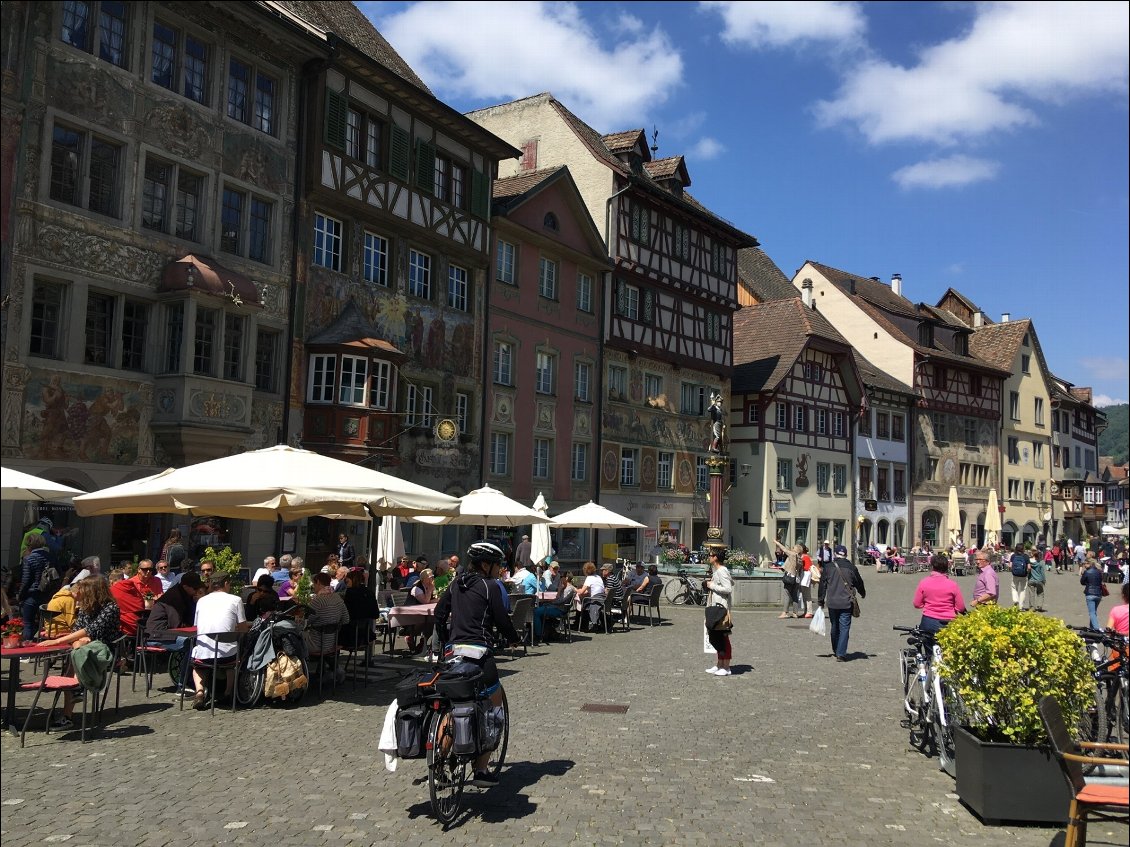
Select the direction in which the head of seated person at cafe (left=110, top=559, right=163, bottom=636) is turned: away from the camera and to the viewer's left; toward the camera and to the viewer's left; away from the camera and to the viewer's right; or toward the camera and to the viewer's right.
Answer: toward the camera and to the viewer's right

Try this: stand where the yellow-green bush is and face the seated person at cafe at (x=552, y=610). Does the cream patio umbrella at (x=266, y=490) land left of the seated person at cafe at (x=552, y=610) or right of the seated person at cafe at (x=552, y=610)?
left

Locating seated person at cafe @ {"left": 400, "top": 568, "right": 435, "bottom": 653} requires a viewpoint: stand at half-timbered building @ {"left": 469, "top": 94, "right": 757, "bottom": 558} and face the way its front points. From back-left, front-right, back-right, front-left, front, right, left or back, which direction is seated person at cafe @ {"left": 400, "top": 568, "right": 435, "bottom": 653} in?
front-right

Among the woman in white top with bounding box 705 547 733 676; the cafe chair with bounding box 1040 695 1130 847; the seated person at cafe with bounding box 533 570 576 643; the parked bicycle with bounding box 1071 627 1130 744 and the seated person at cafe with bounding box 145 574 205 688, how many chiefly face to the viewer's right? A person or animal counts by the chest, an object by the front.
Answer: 2

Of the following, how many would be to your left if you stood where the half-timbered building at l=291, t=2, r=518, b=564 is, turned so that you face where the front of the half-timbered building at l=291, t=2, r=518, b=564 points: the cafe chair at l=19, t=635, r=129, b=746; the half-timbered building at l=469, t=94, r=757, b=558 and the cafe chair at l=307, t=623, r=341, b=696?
1

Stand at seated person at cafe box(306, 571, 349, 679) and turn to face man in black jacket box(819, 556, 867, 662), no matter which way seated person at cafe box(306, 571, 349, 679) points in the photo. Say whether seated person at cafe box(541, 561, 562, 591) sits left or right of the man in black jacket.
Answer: left

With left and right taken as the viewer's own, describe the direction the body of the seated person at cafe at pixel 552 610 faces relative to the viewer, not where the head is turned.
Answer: facing to the left of the viewer
